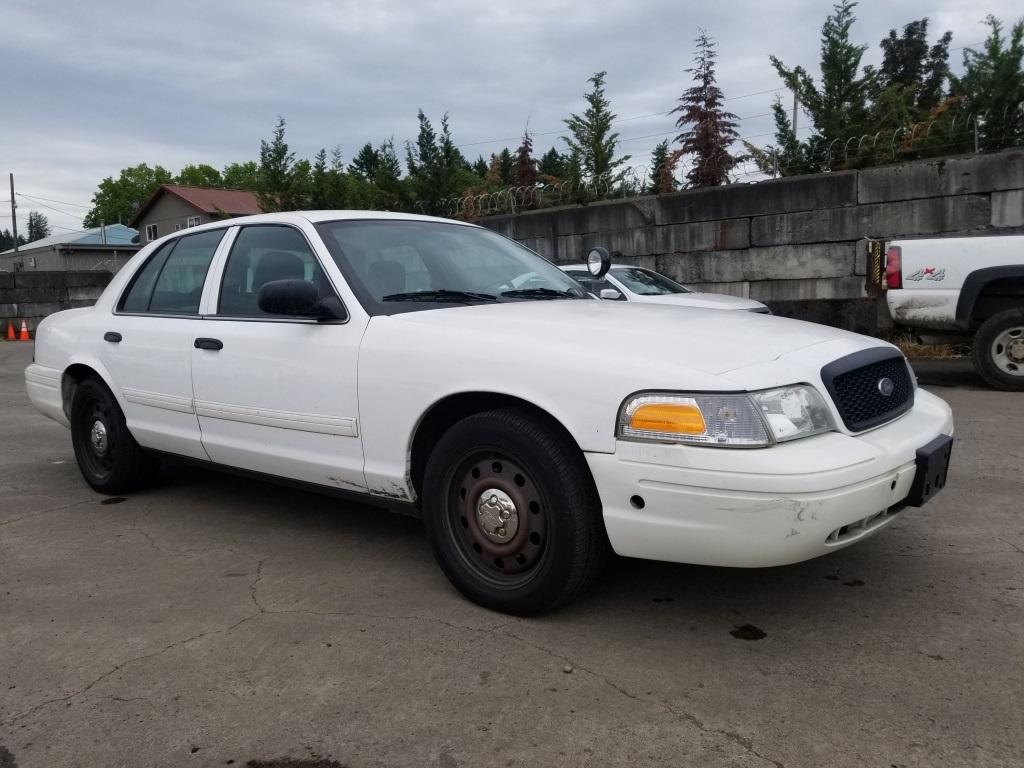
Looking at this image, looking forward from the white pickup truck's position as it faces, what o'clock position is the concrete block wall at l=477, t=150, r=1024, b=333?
The concrete block wall is roughly at 8 o'clock from the white pickup truck.

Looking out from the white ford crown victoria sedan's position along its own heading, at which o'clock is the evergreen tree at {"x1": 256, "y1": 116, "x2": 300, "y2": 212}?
The evergreen tree is roughly at 7 o'clock from the white ford crown victoria sedan.

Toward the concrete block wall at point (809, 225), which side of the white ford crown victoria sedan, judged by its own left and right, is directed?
left

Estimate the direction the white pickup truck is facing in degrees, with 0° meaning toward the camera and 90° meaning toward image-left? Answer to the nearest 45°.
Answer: approximately 270°

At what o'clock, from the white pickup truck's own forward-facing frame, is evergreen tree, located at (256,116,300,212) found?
The evergreen tree is roughly at 7 o'clock from the white pickup truck.

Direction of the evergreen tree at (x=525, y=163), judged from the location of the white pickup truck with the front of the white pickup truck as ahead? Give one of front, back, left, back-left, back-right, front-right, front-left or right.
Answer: back-left

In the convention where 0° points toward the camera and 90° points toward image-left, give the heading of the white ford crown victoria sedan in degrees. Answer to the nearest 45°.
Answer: approximately 315°
